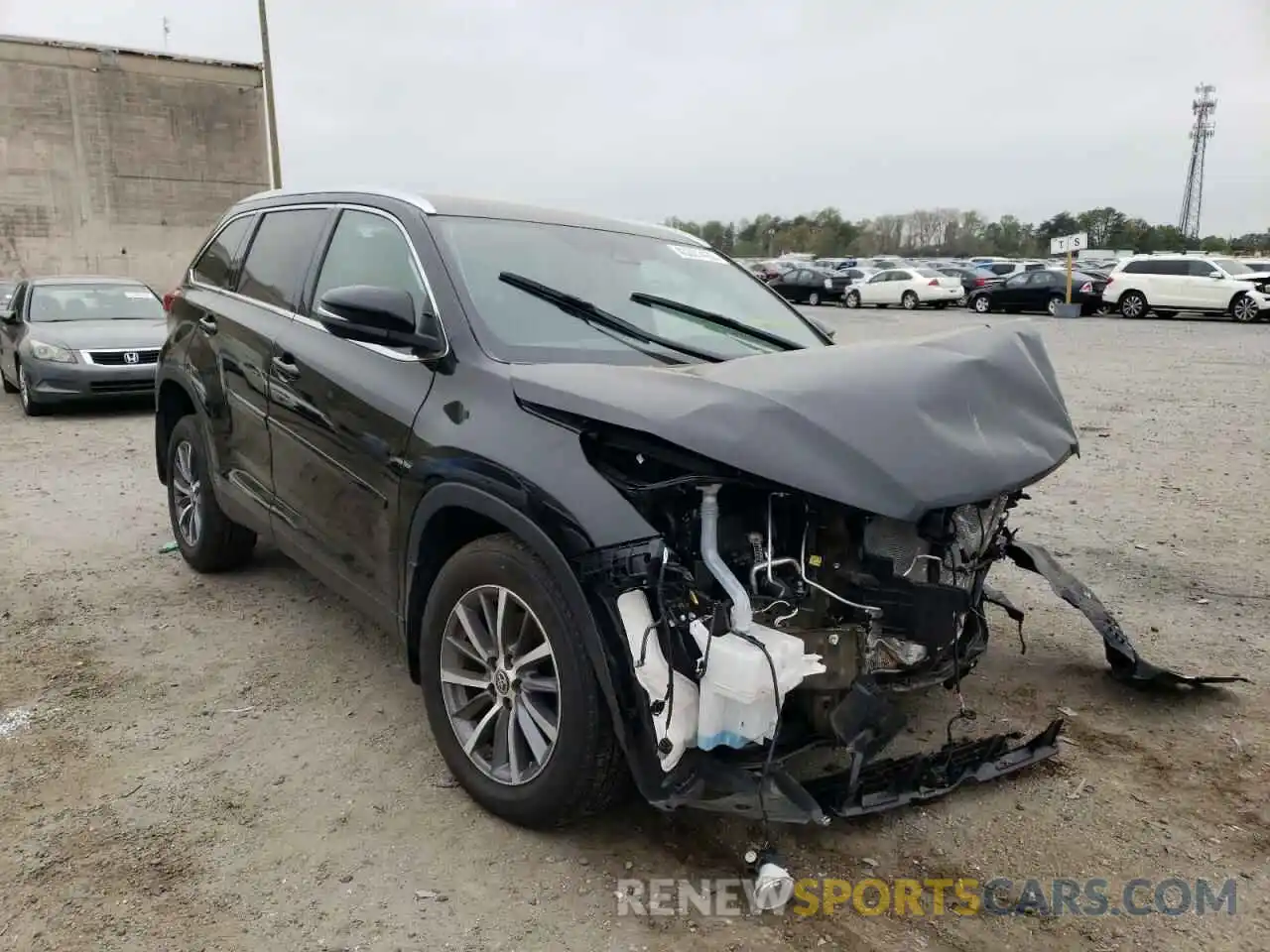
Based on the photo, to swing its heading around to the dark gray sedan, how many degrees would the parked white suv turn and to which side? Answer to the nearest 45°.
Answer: approximately 135° to its right

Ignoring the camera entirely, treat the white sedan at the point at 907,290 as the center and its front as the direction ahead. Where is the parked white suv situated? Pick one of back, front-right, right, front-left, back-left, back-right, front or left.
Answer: back

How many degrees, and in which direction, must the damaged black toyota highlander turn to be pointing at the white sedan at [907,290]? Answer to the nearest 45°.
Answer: approximately 135° to its left

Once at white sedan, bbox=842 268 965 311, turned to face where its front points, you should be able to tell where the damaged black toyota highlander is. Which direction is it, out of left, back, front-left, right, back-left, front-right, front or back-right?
back-left

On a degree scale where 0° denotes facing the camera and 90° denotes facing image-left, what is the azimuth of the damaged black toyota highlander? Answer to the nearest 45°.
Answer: approximately 315°

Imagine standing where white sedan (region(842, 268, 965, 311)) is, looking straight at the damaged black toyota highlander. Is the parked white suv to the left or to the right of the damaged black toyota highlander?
left

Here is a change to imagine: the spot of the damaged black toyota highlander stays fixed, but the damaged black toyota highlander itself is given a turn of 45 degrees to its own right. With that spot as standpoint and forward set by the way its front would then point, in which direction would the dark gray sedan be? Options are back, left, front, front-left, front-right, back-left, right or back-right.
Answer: back-right

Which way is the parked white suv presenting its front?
to the viewer's right

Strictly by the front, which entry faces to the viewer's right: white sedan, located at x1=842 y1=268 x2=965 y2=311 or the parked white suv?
the parked white suv

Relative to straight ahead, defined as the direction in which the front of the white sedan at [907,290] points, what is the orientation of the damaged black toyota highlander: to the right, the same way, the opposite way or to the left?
the opposite way

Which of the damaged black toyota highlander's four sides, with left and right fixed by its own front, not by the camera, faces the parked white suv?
left

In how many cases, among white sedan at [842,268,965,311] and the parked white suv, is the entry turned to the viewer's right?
1

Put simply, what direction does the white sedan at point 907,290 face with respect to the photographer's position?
facing away from the viewer and to the left of the viewer

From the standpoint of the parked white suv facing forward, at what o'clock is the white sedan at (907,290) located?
The white sedan is roughly at 7 o'clock from the parked white suv.
